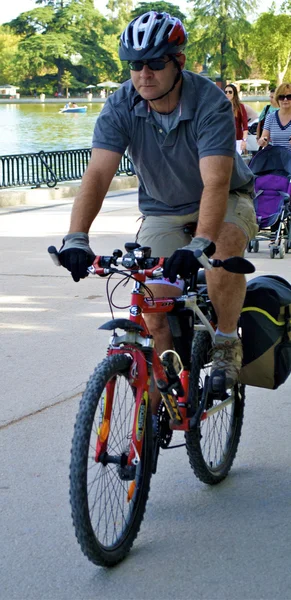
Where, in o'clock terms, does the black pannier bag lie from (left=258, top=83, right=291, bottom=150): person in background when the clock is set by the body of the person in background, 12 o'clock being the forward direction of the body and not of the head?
The black pannier bag is roughly at 12 o'clock from the person in background.

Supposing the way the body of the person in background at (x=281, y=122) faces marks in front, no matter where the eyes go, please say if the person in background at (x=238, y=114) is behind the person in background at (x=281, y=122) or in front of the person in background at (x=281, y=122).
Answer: behind

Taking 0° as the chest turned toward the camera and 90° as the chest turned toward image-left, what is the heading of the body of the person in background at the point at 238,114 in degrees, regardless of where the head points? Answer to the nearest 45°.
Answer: approximately 45°

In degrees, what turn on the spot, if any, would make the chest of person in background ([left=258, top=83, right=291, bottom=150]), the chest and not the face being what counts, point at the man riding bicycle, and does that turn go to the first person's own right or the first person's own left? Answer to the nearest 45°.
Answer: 0° — they already face them

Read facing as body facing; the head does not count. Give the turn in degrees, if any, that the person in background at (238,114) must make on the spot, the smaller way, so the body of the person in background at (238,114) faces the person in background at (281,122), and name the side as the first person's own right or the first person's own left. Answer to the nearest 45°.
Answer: approximately 45° to the first person's own left

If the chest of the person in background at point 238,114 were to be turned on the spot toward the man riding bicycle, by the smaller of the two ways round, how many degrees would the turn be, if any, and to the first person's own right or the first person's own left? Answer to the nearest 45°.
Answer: approximately 45° to the first person's own left

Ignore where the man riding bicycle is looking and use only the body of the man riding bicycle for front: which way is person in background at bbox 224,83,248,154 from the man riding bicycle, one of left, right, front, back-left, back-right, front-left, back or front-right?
back-right
